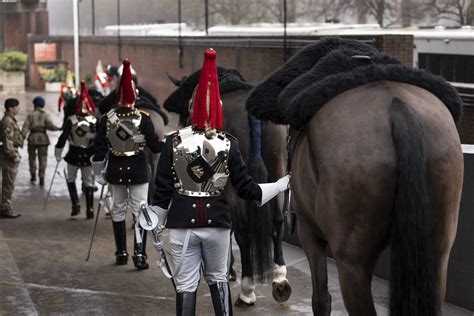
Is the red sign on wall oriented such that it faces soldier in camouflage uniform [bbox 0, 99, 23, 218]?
yes

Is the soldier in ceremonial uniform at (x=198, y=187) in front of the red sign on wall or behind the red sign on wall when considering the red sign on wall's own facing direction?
in front

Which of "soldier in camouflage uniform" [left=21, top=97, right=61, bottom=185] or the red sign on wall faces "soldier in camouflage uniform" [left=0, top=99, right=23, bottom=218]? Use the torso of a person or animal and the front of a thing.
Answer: the red sign on wall
